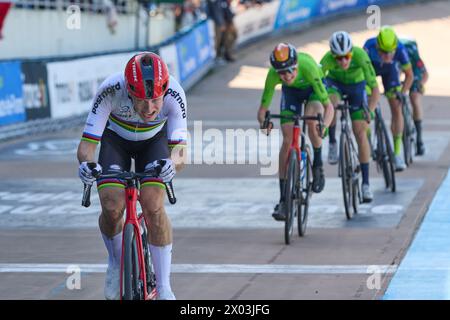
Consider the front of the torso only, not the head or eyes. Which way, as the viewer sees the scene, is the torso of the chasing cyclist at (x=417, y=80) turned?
toward the camera

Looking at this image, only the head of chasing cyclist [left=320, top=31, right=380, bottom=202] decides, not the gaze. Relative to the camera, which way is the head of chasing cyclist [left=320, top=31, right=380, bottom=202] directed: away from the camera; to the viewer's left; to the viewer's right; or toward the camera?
toward the camera

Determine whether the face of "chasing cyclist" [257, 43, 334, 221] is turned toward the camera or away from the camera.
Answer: toward the camera

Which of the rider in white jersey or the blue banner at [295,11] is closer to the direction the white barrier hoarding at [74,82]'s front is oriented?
the rider in white jersey

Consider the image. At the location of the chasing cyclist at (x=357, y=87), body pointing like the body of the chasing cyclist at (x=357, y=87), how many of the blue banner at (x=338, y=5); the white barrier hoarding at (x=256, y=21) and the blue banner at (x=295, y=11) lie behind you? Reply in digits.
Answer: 3

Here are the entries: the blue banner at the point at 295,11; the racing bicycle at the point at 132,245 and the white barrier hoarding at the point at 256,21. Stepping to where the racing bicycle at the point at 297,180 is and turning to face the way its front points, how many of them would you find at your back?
2

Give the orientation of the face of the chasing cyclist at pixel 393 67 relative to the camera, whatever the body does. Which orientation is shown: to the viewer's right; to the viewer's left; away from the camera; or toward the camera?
toward the camera

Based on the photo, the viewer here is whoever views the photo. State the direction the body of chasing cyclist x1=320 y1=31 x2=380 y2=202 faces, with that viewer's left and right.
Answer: facing the viewer

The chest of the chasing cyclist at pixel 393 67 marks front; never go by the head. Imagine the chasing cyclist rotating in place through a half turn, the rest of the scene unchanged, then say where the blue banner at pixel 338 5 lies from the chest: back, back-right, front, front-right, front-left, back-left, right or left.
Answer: front

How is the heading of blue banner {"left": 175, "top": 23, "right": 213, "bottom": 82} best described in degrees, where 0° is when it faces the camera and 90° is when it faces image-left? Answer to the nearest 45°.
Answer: approximately 315°

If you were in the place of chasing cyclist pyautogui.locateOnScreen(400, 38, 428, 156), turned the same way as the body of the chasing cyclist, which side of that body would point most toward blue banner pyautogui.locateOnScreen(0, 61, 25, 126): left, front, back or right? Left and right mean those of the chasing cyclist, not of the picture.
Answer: right

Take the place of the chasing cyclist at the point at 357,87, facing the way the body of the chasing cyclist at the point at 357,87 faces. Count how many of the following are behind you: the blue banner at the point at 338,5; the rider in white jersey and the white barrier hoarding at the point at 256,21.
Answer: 2

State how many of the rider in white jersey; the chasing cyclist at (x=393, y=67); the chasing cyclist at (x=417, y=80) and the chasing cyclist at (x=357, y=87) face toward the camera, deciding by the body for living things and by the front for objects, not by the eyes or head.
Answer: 4

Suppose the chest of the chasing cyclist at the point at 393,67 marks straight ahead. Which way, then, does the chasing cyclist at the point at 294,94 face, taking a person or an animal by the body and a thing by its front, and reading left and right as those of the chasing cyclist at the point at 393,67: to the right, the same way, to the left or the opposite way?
the same way

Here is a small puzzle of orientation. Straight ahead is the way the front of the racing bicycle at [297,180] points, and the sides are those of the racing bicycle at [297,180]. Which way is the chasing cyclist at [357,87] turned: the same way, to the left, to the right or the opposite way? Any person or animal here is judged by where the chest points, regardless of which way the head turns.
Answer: the same way

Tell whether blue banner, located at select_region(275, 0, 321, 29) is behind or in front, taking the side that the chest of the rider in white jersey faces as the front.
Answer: behind

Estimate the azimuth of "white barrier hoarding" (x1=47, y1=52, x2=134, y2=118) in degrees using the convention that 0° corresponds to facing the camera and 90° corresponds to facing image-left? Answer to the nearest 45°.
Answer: approximately 315°

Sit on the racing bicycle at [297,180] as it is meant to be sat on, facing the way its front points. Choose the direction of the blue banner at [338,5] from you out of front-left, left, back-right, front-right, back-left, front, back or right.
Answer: back

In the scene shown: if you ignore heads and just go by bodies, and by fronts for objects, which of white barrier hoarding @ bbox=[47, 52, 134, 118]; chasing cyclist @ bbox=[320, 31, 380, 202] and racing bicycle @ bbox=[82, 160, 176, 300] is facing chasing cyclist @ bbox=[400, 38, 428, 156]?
the white barrier hoarding
